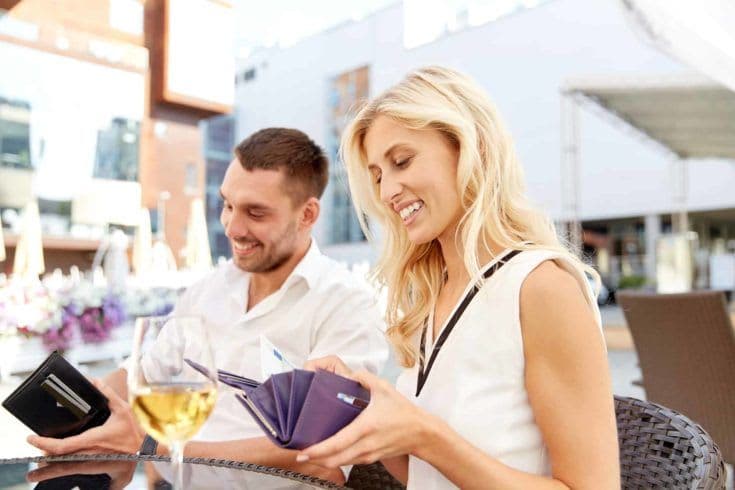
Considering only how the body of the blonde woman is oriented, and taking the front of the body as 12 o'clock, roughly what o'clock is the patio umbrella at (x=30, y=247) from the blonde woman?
The patio umbrella is roughly at 3 o'clock from the blonde woman.

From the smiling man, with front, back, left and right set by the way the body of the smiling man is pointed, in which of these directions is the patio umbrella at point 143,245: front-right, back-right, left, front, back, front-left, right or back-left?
back-right

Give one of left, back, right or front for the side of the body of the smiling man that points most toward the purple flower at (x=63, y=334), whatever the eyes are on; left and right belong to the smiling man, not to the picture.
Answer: right

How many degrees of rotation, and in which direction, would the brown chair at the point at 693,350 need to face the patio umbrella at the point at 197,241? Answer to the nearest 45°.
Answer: approximately 90° to its left

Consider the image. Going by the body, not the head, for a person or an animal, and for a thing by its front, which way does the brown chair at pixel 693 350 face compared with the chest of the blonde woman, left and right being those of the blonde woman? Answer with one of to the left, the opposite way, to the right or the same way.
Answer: the opposite way

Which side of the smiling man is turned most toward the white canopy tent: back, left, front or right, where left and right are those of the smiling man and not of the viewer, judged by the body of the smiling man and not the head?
back

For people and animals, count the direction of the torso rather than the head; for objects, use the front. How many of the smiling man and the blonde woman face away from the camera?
0

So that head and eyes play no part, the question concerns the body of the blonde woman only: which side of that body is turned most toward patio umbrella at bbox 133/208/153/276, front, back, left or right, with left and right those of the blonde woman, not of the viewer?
right

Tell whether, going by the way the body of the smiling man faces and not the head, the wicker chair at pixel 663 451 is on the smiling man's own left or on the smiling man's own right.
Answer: on the smiling man's own left

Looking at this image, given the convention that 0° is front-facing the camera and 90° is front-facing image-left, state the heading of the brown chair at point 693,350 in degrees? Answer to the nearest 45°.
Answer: approximately 225°

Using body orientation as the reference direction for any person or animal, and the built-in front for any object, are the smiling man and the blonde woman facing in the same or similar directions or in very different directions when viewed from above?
same or similar directions

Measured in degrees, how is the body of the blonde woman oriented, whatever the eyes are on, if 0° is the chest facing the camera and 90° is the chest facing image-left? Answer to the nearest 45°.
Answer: approximately 45°

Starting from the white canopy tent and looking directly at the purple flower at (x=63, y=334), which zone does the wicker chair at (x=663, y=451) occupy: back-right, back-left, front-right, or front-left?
front-left

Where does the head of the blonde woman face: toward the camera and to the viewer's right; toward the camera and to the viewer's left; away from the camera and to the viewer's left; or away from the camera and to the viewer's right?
toward the camera and to the viewer's left

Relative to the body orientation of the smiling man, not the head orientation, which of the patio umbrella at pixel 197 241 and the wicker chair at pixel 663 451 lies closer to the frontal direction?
the wicker chair
